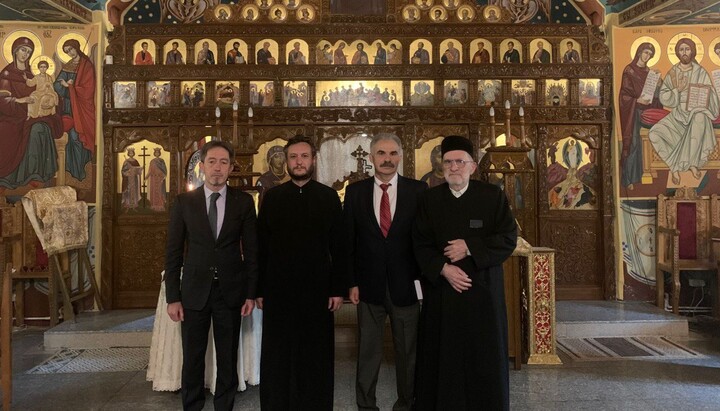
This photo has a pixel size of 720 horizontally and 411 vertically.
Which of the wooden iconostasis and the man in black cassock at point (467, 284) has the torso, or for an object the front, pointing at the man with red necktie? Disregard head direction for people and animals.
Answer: the wooden iconostasis

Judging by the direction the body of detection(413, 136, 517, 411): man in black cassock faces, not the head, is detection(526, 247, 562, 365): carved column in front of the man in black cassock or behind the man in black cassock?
behind

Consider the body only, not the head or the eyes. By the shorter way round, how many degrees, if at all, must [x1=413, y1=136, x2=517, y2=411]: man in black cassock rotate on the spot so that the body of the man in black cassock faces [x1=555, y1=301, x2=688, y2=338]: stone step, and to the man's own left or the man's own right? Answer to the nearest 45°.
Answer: approximately 135° to the man's own left

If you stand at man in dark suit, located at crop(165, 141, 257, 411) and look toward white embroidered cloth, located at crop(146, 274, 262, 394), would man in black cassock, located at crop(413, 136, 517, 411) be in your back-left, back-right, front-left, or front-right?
back-right

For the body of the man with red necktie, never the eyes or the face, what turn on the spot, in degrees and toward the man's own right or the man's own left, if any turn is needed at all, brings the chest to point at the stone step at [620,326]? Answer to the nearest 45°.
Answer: approximately 135° to the man's own left

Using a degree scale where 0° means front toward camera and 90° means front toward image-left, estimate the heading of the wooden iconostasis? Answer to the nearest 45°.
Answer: approximately 0°

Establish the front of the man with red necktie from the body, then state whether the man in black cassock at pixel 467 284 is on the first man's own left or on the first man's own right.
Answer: on the first man's own left

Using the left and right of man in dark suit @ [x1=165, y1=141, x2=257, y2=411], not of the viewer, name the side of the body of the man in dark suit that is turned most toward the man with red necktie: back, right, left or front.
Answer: left
